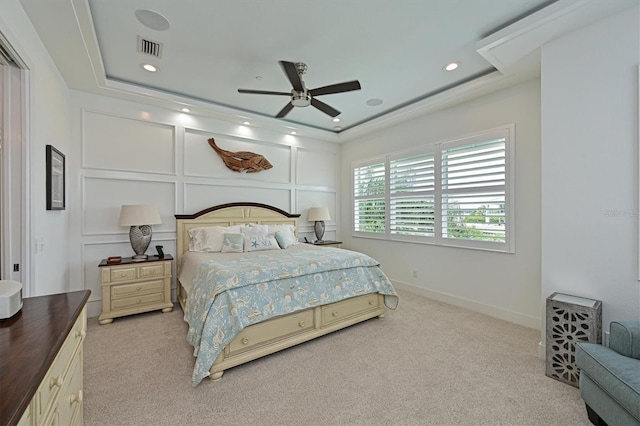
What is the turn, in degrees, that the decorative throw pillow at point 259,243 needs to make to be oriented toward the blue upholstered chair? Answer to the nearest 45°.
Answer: approximately 45° to its left

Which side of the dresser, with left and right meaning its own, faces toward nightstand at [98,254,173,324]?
left

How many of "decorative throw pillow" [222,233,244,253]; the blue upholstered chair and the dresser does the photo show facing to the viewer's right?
1

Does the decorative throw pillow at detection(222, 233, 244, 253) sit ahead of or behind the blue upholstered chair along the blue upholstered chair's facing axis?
ahead

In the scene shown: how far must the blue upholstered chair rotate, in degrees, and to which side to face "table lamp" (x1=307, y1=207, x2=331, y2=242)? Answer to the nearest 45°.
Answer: approximately 45° to its right

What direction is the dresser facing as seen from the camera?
to the viewer's right

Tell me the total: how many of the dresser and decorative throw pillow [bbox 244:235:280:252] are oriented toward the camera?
1

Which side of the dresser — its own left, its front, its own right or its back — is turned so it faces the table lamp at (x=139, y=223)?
left

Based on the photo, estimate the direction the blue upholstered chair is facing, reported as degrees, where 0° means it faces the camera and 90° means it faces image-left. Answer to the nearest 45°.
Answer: approximately 45°
